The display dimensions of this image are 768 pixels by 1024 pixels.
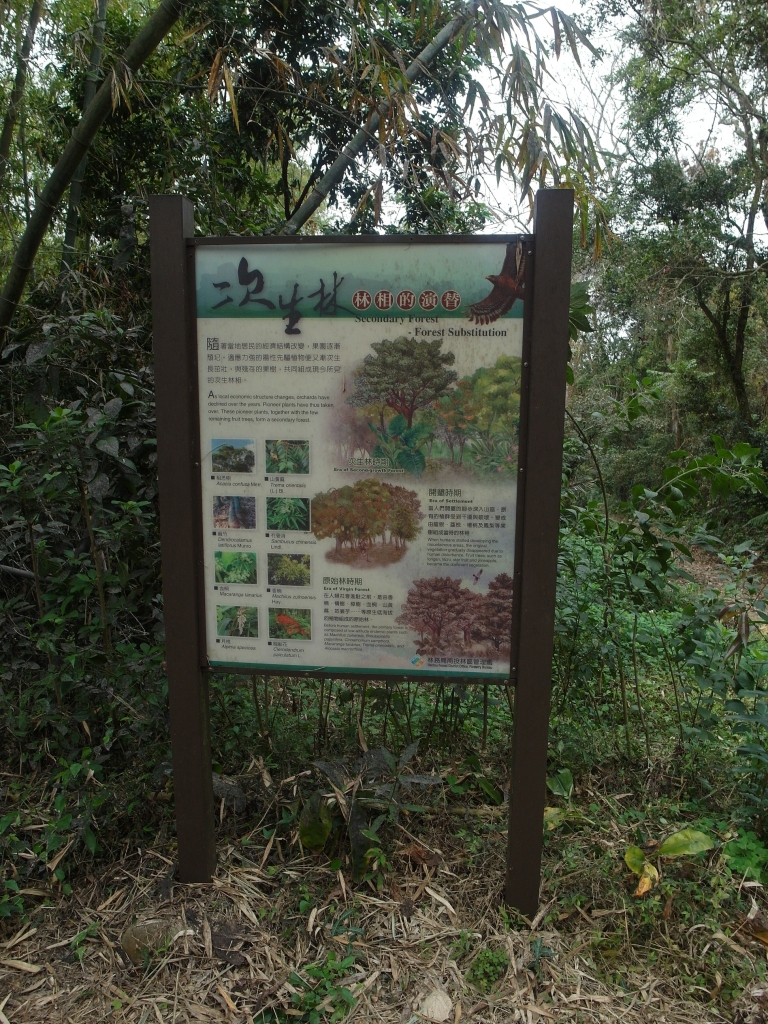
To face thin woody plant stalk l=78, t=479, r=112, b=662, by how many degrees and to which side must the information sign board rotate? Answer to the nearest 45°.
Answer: approximately 135° to its right

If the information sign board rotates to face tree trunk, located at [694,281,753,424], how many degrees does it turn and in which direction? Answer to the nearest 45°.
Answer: approximately 135° to its left

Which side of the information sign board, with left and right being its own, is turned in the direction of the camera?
front

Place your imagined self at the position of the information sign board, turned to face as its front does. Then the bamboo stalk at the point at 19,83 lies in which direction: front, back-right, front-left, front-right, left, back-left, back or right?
back-right
